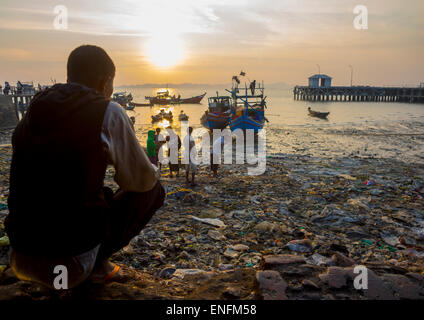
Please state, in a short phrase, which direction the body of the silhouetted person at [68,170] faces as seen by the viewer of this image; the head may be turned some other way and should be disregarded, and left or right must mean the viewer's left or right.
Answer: facing away from the viewer and to the right of the viewer
